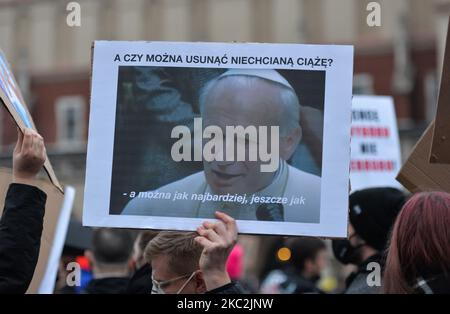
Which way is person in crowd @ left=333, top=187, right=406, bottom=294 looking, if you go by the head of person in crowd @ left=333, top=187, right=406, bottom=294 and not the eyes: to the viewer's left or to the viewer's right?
to the viewer's left

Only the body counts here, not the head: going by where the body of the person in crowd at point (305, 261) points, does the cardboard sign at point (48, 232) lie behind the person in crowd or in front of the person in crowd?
behind

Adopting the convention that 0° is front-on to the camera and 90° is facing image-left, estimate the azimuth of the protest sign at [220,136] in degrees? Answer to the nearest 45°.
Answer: approximately 0°

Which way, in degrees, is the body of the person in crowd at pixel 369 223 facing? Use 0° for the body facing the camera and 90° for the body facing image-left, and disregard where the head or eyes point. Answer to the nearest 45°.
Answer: approximately 90°

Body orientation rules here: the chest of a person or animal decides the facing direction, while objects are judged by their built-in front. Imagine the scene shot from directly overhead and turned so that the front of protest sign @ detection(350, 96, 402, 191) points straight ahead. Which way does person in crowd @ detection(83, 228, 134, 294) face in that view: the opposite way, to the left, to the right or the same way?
the opposite way

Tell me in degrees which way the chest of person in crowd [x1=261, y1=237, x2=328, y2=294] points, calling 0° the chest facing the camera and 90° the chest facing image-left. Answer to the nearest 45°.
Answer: approximately 225°

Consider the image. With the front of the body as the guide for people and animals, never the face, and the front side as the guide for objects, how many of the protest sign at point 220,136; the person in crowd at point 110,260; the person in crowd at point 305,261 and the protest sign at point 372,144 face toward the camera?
2
